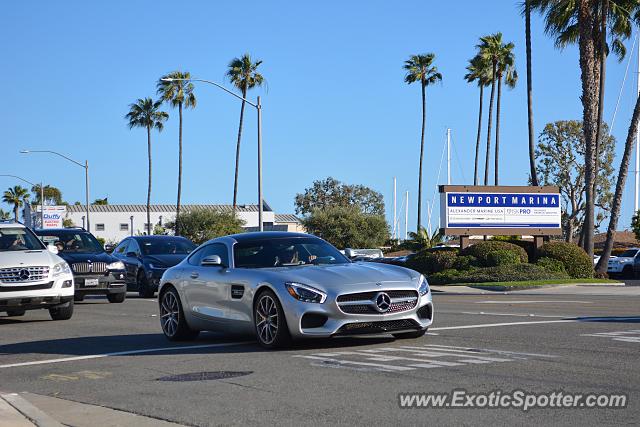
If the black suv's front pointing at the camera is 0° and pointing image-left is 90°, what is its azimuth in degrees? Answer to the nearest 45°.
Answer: approximately 315°

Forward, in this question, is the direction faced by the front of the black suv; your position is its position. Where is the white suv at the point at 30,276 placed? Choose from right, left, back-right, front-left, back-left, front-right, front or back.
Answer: front-right

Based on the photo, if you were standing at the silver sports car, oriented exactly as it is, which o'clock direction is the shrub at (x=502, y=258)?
The shrub is roughly at 8 o'clock from the silver sports car.

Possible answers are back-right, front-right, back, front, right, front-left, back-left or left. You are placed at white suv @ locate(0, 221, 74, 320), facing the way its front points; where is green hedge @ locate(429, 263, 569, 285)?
left

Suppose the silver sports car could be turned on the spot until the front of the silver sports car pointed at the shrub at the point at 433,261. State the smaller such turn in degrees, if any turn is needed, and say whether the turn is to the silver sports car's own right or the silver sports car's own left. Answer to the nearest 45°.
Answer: approximately 135° to the silver sports car's own left

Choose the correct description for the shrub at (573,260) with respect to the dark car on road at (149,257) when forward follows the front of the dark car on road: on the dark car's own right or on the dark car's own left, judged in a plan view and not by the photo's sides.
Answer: on the dark car's own left

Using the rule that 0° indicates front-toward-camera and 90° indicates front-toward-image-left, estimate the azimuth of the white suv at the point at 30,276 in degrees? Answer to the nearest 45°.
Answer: approximately 315°

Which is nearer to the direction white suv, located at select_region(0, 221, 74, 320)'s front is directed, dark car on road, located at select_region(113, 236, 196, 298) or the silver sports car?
the silver sports car

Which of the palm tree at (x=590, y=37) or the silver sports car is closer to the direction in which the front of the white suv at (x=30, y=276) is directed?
the silver sports car

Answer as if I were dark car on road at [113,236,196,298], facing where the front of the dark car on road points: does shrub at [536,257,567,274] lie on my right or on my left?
on my left

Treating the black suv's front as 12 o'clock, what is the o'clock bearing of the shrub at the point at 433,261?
The shrub is roughly at 9 o'clock from the black suv.
